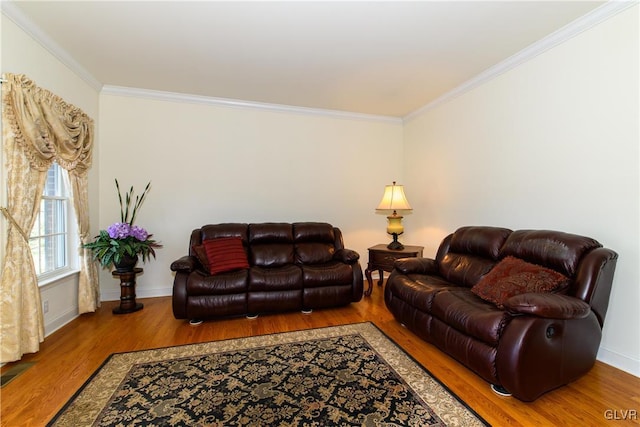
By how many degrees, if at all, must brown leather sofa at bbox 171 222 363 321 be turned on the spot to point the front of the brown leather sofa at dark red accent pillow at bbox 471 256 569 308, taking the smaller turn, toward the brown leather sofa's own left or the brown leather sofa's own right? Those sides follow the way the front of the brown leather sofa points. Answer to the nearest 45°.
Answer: approximately 45° to the brown leather sofa's own left

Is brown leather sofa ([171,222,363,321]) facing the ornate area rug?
yes

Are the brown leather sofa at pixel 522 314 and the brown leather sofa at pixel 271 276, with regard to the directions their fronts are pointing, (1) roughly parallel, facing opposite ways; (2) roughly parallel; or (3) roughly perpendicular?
roughly perpendicular

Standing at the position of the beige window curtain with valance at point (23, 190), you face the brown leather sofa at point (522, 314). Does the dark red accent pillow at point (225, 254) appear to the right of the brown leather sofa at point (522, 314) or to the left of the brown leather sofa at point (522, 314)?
left

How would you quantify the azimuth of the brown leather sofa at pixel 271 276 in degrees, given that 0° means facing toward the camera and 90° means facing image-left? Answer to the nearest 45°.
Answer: approximately 0°

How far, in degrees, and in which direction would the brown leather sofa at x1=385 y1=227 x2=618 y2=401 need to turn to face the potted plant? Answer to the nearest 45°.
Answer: approximately 45° to its right

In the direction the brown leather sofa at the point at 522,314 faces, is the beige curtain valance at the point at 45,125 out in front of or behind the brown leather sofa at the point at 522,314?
in front

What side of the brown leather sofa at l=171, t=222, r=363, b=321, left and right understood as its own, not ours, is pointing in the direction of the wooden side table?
left

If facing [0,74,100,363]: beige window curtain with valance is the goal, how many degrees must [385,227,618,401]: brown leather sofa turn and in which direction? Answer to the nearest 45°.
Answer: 0° — it already faces it

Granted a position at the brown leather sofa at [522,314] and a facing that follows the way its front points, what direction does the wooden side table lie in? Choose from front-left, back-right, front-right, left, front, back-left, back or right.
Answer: right

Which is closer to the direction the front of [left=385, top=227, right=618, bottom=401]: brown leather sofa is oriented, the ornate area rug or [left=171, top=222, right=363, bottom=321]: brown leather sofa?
the ornate area rug

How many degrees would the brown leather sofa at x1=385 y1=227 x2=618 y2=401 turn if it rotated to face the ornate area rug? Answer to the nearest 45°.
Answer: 0° — it already faces it

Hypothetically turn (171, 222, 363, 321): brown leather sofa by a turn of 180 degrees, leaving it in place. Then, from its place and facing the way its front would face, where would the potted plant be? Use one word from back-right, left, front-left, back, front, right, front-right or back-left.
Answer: left
